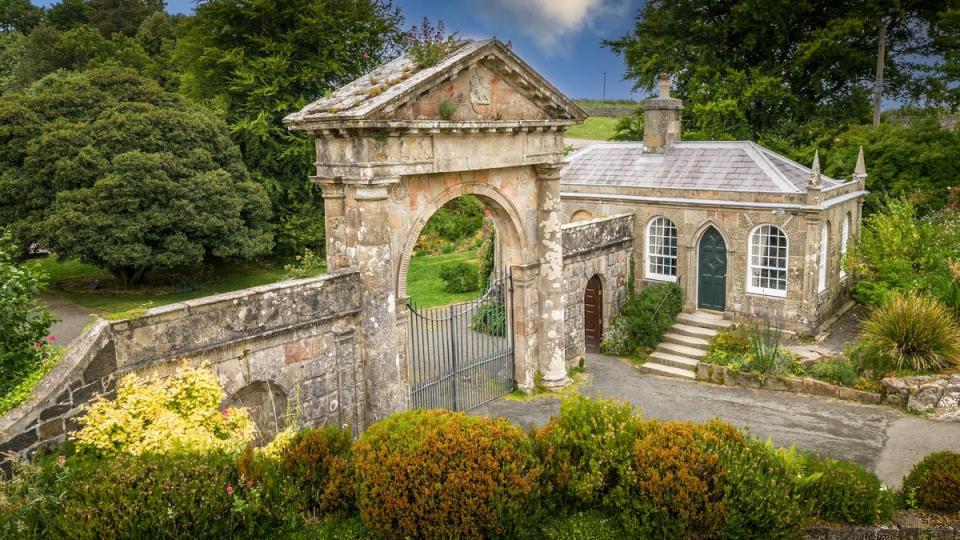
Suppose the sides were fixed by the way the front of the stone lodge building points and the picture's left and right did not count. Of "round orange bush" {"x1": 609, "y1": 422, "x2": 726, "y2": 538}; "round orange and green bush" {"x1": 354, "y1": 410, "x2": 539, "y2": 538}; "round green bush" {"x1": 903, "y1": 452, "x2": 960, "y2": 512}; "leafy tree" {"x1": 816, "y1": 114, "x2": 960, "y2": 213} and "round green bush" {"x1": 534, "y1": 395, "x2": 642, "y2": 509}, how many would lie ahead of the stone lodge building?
4

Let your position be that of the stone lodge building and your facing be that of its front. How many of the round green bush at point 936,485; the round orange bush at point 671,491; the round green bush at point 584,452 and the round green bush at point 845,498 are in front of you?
4

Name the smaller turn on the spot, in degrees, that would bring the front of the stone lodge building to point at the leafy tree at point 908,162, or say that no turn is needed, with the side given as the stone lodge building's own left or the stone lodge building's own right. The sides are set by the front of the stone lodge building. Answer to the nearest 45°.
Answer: approximately 135° to the stone lodge building's own left

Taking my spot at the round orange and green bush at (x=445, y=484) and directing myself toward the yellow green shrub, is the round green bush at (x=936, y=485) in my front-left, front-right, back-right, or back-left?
back-right

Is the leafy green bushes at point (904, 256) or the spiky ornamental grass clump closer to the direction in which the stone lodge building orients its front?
the spiky ornamental grass clump

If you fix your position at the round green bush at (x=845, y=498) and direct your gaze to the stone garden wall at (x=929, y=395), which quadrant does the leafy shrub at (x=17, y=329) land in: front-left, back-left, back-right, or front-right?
back-left

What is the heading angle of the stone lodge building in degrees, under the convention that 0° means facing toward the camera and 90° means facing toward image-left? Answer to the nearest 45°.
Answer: approximately 0°

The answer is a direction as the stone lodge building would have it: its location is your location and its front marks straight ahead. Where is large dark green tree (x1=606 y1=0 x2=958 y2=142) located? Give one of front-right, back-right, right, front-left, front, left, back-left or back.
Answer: back

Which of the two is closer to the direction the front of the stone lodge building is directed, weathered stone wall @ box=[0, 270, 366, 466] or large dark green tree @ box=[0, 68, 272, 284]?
the weathered stone wall

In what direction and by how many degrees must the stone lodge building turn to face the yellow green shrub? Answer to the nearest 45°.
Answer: approximately 45° to its right

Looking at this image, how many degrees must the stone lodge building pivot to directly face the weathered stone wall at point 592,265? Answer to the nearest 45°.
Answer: approximately 45° to its right

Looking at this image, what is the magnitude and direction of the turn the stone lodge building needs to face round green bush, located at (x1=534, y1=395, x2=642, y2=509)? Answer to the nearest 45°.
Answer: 0° — it already faces it

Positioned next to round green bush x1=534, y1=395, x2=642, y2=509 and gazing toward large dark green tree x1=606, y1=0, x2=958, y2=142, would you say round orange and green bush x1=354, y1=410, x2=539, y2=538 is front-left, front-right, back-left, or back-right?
back-left

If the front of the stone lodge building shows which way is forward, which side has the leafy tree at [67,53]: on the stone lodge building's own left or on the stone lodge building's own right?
on the stone lodge building's own right
